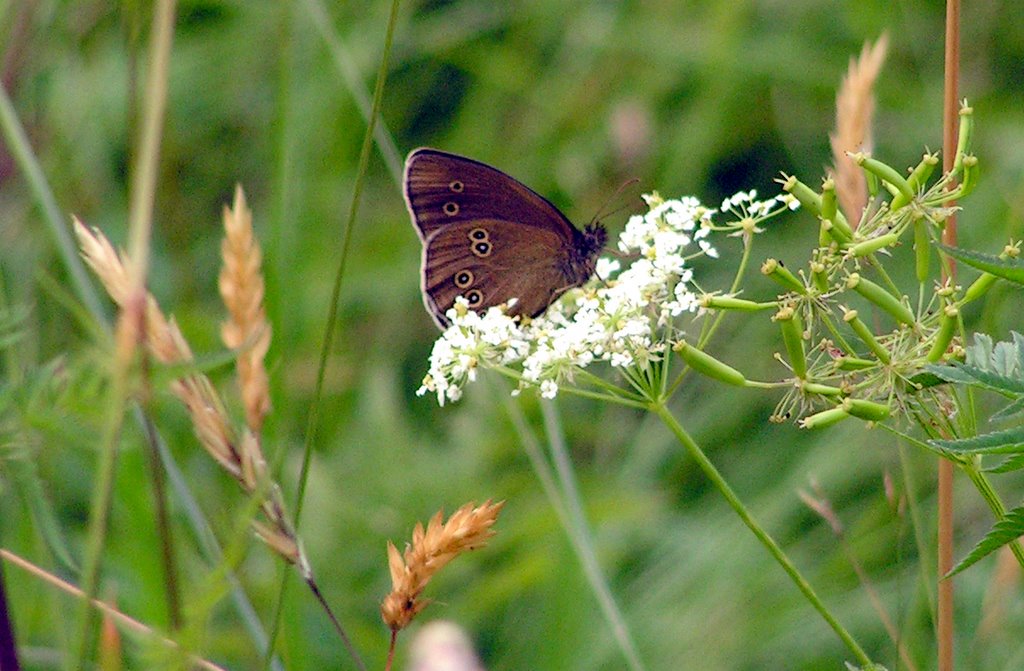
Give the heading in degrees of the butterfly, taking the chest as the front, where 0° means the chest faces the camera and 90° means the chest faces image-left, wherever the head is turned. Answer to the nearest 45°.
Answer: approximately 270°
